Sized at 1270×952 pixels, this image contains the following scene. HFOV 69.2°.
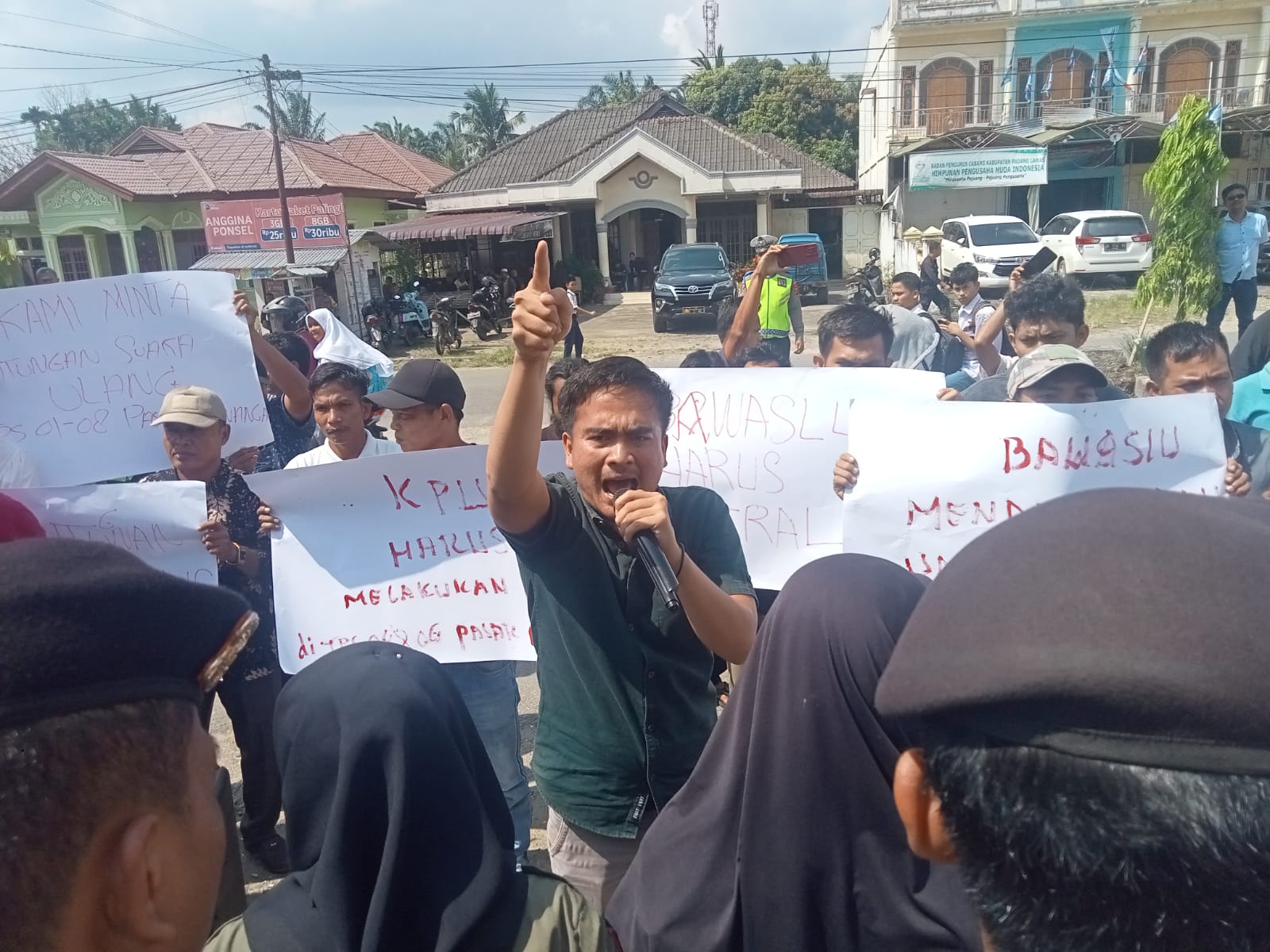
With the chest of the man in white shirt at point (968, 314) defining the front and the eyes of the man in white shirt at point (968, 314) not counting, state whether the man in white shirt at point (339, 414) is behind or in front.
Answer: in front

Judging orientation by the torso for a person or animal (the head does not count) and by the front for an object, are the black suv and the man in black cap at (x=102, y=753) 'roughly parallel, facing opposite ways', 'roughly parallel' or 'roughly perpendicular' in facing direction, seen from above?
roughly parallel, facing opposite ways

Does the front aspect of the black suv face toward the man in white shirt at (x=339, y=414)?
yes

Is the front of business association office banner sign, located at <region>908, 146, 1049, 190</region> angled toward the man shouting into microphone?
yes

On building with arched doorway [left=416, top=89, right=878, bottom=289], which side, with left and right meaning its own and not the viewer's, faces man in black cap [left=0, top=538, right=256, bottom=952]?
front

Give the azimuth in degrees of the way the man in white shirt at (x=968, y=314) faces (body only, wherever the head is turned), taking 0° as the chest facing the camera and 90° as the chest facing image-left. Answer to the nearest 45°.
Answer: approximately 45°

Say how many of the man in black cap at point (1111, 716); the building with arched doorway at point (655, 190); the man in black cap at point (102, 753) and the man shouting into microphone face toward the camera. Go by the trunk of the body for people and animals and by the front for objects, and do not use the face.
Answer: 2

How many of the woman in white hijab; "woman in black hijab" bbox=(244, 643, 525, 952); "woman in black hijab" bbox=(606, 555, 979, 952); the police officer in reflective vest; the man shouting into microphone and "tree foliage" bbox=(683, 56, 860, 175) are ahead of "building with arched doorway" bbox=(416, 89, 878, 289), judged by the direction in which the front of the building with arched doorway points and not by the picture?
5

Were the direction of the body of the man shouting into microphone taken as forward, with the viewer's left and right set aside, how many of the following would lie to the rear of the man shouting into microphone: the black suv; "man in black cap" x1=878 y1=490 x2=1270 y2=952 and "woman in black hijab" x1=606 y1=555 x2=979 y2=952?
1

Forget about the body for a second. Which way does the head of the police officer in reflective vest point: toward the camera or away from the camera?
toward the camera

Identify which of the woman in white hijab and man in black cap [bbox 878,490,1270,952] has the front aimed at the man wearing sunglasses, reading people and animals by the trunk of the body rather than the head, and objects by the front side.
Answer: the man in black cap

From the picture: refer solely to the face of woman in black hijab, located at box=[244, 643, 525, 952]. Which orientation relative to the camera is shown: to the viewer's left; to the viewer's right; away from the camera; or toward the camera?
away from the camera

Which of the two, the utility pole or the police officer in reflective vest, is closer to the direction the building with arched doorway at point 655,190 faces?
the police officer in reflective vest

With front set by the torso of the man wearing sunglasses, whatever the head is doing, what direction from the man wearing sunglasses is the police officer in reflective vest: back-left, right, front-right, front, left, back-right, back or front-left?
front-right

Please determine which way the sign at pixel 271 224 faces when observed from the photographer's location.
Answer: facing the viewer

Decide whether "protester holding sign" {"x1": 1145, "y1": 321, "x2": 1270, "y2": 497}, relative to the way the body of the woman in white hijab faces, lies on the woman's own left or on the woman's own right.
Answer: on the woman's own left

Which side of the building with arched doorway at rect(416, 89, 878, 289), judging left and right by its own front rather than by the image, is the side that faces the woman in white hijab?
front

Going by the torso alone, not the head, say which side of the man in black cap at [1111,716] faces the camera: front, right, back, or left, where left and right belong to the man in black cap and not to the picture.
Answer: back
